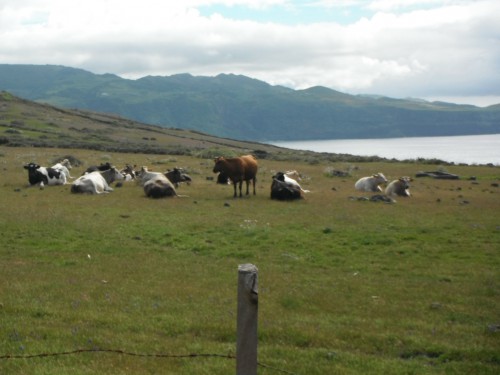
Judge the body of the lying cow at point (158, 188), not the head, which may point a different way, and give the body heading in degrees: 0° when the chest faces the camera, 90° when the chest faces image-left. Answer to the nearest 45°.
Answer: approximately 135°

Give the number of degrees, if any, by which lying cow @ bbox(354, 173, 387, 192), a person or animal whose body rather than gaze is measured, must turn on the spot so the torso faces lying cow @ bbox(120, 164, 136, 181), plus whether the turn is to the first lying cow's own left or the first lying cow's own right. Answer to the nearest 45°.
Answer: approximately 180°

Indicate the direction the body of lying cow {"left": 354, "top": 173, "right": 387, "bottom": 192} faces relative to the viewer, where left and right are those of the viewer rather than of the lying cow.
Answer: facing to the right of the viewer

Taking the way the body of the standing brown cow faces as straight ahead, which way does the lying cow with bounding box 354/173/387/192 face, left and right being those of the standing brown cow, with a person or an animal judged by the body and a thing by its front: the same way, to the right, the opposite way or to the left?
the opposite way

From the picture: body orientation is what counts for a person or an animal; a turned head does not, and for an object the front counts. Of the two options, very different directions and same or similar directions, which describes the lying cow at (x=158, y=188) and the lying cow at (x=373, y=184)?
very different directions

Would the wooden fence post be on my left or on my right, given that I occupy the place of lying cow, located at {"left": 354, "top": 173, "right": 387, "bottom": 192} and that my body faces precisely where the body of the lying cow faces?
on my right

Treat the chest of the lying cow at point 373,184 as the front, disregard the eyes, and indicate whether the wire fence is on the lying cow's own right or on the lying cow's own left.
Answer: on the lying cow's own right

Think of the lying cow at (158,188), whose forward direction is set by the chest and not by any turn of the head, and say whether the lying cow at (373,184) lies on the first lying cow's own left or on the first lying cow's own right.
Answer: on the first lying cow's own right

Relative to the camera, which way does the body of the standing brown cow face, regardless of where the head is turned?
to the viewer's left

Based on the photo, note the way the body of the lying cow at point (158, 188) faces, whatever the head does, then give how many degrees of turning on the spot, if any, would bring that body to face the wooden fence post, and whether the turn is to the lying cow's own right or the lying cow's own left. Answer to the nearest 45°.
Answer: approximately 135° to the lying cow's own left
